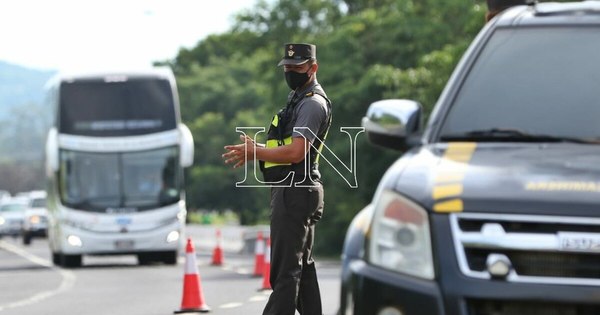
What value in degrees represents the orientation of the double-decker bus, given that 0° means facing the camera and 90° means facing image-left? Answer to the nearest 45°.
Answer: approximately 0°

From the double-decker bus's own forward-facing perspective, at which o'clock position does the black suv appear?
The black suv is roughly at 12 o'clock from the double-decker bus.

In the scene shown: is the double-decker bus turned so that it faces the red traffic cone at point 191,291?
yes

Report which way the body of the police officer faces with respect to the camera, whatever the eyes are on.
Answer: to the viewer's left

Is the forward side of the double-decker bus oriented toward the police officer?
yes

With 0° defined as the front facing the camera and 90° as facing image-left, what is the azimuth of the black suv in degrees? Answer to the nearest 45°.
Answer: approximately 0°

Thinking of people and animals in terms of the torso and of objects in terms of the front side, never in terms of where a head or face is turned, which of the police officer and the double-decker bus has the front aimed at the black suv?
the double-decker bus

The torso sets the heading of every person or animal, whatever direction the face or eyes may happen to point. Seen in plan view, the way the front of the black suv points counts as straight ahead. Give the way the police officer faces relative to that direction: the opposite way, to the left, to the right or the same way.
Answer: to the right

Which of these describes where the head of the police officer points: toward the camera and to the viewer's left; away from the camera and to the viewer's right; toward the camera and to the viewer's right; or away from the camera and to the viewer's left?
toward the camera and to the viewer's left
